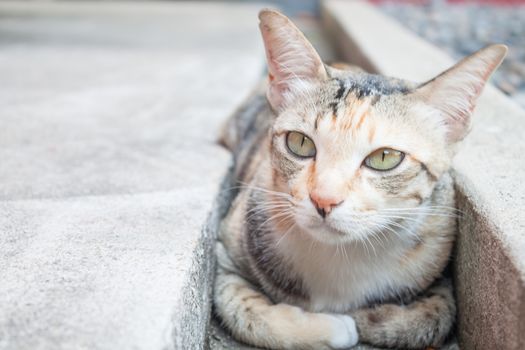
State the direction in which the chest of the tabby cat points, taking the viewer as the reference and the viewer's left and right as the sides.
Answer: facing the viewer

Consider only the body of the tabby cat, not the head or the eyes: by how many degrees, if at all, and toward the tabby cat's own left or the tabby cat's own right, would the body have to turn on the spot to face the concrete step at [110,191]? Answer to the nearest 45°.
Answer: approximately 90° to the tabby cat's own right
